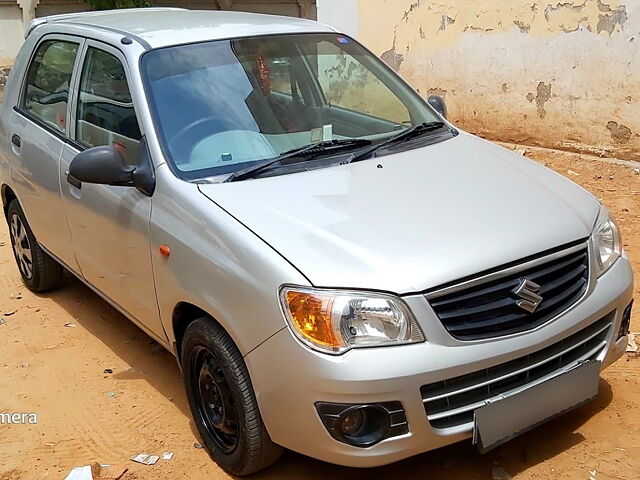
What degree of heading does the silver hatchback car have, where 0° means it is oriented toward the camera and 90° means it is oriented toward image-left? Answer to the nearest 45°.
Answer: approximately 315°
